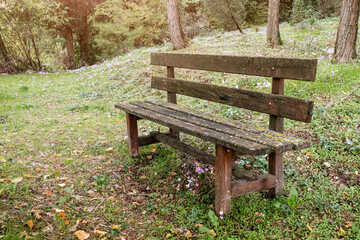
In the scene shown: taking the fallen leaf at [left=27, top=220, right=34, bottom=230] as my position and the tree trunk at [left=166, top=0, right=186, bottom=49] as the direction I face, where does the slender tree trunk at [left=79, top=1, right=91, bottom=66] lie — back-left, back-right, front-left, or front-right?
front-left

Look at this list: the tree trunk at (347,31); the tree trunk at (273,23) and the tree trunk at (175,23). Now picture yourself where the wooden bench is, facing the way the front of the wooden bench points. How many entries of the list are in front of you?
0

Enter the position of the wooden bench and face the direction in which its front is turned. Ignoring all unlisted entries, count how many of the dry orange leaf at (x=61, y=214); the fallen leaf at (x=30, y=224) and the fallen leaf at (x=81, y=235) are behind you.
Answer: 0

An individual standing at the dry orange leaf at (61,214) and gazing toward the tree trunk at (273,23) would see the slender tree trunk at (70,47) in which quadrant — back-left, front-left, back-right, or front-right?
front-left

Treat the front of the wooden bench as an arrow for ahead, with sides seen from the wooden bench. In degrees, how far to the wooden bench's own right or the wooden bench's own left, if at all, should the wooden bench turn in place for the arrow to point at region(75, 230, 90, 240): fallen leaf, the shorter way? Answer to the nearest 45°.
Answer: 0° — it already faces it

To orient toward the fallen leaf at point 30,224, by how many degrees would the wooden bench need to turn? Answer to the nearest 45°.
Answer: approximately 45° to its right

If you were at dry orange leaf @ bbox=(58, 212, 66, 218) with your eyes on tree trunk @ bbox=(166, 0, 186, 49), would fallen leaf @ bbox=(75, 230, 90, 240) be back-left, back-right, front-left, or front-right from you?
back-right

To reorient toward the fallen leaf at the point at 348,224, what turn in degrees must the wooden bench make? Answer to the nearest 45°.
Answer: approximately 90° to its left

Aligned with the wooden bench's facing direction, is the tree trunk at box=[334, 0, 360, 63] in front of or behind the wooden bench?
behind

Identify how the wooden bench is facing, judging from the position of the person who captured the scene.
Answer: facing the viewer and to the left of the viewer

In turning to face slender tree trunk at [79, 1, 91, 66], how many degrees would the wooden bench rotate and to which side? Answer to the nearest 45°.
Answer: approximately 90° to its right

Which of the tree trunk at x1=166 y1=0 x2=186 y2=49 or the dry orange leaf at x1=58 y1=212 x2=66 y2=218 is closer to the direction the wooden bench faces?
the dry orange leaf

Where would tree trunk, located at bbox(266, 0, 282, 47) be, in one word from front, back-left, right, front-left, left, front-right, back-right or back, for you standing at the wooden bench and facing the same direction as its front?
back-right
